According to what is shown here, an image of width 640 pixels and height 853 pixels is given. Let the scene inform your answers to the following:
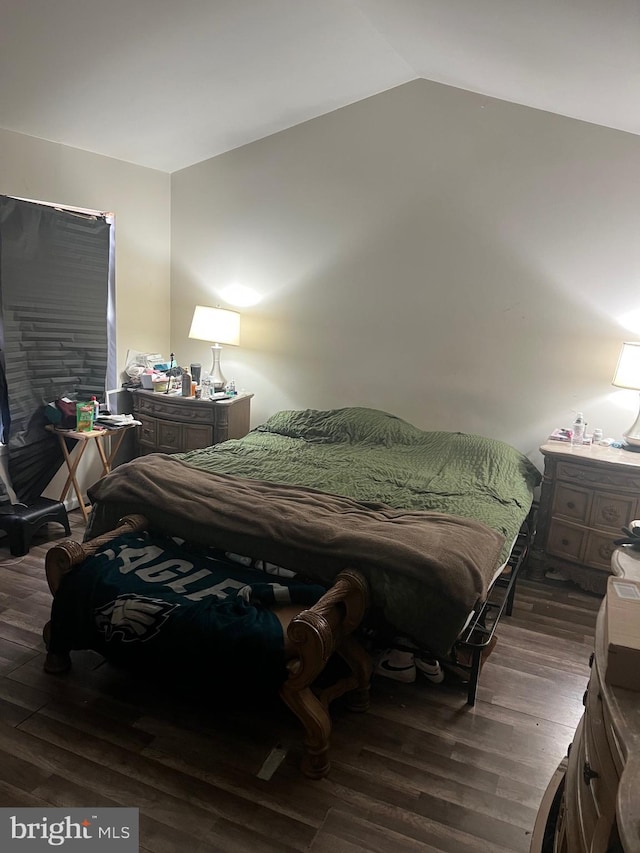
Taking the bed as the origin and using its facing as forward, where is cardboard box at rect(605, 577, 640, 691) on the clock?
The cardboard box is roughly at 10 o'clock from the bed.

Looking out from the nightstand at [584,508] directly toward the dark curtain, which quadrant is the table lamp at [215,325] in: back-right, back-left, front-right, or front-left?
front-right

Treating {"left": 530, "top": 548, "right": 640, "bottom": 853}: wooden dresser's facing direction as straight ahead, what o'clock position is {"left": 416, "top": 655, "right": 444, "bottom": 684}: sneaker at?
The sneaker is roughly at 2 o'clock from the wooden dresser.

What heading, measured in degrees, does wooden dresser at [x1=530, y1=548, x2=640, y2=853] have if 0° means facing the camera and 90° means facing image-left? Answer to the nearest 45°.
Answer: approximately 90°

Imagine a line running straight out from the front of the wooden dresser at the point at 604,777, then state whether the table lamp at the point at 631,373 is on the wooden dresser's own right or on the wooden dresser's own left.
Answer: on the wooden dresser's own right

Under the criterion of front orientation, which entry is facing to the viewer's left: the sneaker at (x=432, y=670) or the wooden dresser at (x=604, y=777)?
the wooden dresser

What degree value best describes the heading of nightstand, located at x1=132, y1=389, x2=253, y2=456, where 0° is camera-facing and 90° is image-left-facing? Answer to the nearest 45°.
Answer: approximately 45°

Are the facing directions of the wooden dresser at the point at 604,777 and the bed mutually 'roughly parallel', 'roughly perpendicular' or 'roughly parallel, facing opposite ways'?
roughly perpendicular

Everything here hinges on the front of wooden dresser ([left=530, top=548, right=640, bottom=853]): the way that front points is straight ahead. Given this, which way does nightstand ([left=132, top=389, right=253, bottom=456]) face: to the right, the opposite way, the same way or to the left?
to the left

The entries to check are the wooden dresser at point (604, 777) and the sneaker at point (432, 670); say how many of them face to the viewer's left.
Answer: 1

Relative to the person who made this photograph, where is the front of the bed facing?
facing the viewer and to the left of the viewer

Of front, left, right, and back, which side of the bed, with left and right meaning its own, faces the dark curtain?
right

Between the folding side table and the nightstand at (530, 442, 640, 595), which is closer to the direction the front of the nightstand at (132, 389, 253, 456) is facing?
the folding side table
